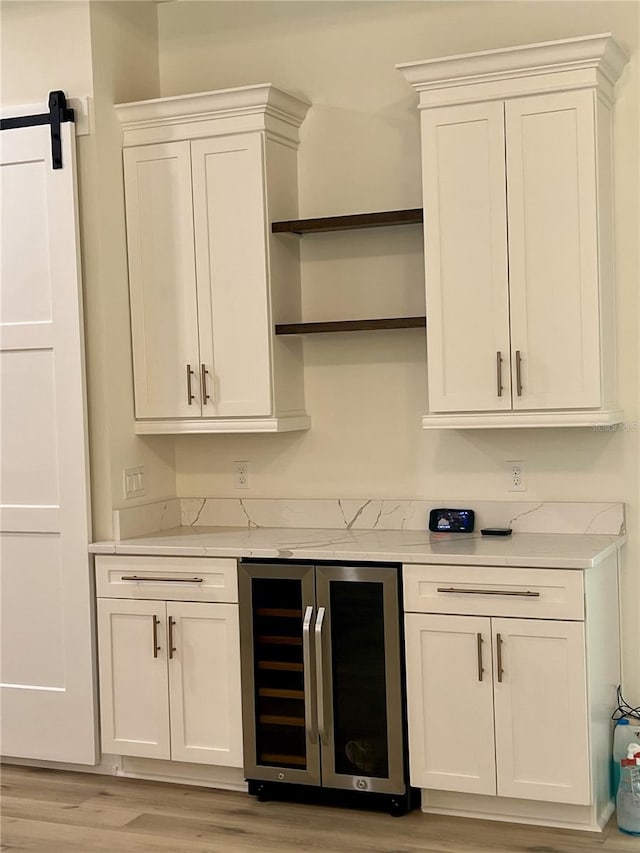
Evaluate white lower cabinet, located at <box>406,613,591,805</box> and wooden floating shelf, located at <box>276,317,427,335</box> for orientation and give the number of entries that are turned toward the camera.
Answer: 2

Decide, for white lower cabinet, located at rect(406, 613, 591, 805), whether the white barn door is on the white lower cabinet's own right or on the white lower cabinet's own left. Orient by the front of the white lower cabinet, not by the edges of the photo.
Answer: on the white lower cabinet's own right

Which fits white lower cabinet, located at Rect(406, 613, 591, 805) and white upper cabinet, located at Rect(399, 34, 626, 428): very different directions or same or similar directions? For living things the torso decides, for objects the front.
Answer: same or similar directions

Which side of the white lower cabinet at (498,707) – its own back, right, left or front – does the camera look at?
front

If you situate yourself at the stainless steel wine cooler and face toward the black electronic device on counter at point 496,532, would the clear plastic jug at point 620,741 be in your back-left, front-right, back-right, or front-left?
front-right

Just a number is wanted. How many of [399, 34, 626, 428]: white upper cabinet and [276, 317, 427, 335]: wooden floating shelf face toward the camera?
2

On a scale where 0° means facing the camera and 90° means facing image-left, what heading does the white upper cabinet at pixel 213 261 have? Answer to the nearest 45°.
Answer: approximately 45°

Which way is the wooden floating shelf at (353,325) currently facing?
toward the camera

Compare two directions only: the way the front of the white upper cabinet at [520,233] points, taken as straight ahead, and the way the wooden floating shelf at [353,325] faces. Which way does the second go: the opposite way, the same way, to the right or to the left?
the same way

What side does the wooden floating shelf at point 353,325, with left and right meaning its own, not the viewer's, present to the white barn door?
right

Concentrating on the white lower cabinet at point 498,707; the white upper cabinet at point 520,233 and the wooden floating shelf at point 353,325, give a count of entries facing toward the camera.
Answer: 3

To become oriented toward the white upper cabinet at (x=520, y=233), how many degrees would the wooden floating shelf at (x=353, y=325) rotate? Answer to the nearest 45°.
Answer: approximately 45° to its left

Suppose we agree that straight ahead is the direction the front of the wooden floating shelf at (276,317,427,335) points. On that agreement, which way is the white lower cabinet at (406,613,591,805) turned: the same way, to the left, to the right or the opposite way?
the same way

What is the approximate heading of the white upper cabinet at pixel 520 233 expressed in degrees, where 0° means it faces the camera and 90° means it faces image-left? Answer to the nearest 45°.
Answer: approximately 0°
